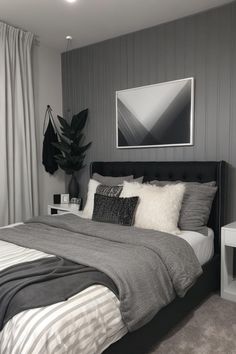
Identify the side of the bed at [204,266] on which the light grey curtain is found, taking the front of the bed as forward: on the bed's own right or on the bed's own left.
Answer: on the bed's own right

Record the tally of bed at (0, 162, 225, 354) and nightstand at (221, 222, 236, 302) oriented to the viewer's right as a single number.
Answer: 0

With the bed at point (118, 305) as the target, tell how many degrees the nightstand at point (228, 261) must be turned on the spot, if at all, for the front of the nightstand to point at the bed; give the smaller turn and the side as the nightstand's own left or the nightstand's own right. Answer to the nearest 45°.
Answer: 0° — it already faces it

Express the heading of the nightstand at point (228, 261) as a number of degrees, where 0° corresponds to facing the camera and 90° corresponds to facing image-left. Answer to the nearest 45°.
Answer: approximately 45°

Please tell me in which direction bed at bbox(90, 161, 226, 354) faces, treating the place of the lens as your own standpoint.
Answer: facing the viewer and to the left of the viewer

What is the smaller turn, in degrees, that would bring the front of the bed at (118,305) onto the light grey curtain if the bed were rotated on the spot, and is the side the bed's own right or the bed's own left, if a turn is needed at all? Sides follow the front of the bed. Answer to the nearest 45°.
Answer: approximately 90° to the bed's own right

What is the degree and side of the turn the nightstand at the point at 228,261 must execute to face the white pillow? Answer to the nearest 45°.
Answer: approximately 45° to its right

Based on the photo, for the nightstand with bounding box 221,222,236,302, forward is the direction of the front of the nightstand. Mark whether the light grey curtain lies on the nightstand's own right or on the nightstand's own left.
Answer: on the nightstand's own right

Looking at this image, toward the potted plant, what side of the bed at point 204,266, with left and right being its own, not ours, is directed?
right
